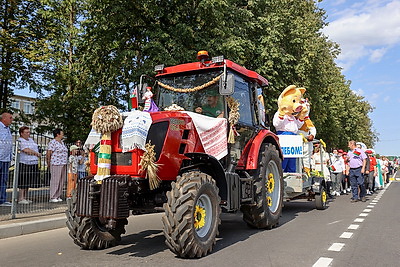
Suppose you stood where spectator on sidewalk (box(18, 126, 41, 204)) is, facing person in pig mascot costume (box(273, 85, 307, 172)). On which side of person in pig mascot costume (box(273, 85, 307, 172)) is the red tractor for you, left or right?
right

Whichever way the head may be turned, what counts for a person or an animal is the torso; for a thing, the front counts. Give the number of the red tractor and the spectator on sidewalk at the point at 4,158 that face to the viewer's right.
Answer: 1

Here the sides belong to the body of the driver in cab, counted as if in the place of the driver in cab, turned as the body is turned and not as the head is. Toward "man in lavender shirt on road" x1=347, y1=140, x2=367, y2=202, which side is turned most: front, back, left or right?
back

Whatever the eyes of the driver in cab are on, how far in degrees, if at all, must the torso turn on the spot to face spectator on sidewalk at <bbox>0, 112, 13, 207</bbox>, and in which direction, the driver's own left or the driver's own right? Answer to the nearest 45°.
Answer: approximately 90° to the driver's own right

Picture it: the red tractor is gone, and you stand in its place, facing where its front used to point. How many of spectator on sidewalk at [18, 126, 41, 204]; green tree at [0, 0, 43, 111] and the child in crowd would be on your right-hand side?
3

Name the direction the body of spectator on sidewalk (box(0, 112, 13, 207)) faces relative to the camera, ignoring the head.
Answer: to the viewer's right

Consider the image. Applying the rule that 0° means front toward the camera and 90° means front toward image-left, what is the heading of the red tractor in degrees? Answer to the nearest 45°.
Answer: approximately 45°

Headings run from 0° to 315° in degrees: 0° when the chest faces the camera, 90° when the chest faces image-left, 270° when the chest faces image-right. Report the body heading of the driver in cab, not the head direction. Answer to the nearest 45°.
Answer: approximately 45°

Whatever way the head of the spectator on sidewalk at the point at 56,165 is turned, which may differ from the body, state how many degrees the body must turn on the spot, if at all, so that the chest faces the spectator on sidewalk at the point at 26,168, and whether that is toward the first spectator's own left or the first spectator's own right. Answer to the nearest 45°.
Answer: approximately 90° to the first spectator's own right

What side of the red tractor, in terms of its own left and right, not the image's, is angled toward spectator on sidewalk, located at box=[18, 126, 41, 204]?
right

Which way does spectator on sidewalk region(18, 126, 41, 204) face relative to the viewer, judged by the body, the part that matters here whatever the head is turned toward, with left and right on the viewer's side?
facing the viewer and to the right of the viewer

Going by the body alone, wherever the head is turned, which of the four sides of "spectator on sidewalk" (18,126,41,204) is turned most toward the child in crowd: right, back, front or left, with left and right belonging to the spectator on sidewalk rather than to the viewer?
left

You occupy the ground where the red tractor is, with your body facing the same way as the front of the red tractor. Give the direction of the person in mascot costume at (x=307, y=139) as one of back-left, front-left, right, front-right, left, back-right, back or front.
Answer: back
